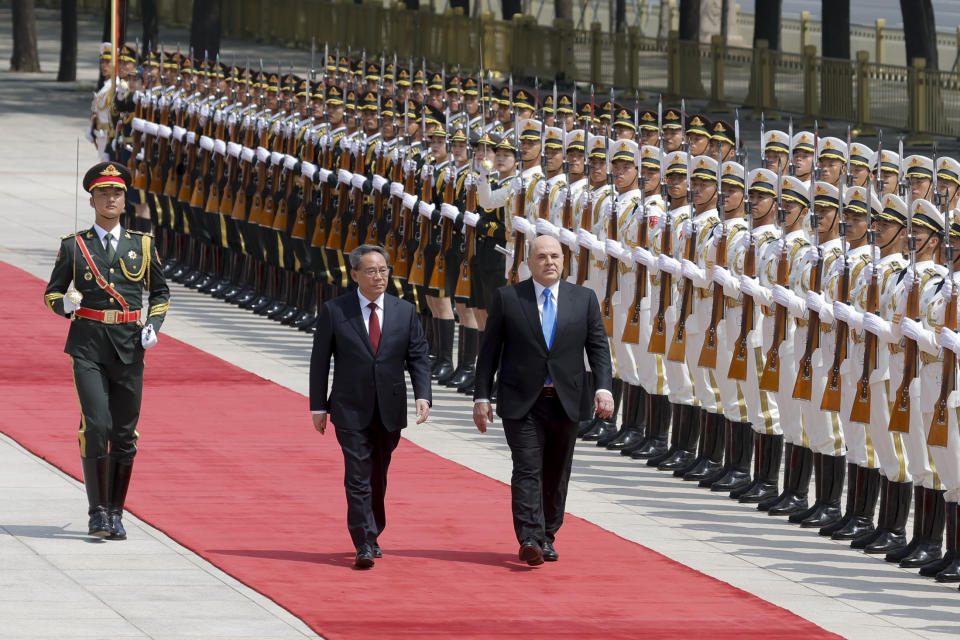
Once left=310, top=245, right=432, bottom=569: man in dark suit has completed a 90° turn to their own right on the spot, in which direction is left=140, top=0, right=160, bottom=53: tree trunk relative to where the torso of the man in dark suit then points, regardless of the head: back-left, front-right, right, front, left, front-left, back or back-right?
right

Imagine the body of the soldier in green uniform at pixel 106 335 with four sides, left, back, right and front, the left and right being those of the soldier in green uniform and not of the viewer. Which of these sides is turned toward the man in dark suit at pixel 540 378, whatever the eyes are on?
left

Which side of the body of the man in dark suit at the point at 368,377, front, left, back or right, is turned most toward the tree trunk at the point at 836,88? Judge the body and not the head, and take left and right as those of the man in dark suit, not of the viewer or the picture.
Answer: back

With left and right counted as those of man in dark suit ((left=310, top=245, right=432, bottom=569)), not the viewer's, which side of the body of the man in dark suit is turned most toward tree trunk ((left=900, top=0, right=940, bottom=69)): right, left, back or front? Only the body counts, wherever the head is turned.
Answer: back

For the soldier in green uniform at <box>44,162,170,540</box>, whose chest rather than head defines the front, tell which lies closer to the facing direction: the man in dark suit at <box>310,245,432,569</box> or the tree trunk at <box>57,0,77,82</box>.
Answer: the man in dark suit

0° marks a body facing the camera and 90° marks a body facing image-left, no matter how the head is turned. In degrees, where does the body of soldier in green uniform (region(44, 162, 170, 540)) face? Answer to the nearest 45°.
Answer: approximately 0°

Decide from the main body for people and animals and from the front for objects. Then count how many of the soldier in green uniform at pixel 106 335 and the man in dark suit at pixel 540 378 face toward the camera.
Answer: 2

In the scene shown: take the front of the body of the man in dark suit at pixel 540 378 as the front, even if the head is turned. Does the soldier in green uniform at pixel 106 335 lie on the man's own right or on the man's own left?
on the man's own right

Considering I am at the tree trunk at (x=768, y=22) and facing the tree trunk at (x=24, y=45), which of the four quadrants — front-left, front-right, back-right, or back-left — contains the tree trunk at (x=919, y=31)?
back-left

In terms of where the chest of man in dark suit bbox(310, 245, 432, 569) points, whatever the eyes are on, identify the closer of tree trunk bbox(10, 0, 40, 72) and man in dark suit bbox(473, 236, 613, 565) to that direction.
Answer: the man in dark suit

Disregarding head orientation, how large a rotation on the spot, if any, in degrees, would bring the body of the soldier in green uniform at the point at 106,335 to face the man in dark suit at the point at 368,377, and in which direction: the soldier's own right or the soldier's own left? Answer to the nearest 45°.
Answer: approximately 45° to the soldier's own left

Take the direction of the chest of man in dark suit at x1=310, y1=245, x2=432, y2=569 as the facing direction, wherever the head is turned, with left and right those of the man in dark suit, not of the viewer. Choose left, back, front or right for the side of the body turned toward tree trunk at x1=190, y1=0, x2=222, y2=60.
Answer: back
